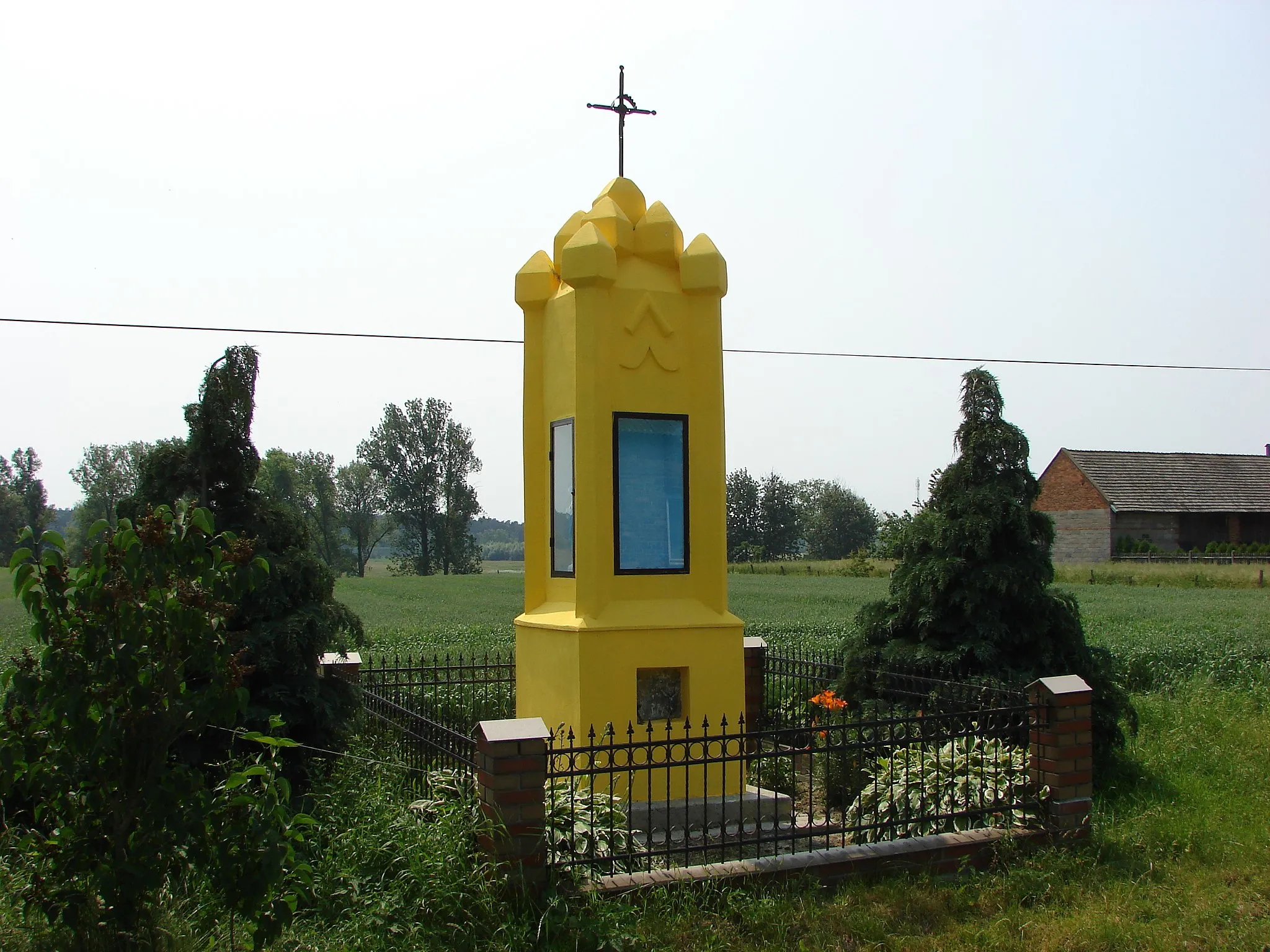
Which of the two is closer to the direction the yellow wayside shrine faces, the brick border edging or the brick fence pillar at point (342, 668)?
the brick border edging

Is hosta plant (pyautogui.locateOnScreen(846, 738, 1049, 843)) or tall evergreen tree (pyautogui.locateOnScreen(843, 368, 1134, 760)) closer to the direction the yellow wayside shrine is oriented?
the hosta plant

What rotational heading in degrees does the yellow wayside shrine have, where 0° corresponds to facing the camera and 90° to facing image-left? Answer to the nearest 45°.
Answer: approximately 0°

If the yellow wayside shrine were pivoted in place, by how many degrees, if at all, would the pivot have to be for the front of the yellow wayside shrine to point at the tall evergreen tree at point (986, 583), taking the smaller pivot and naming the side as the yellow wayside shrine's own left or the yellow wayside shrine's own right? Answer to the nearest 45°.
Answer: approximately 135° to the yellow wayside shrine's own left

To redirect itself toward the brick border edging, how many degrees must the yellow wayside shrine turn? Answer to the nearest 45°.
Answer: approximately 45° to its left

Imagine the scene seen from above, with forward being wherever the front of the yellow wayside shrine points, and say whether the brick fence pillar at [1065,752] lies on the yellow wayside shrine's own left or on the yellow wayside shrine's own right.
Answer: on the yellow wayside shrine's own left

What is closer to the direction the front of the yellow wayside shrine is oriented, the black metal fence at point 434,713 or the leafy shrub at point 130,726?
the leafy shrub
